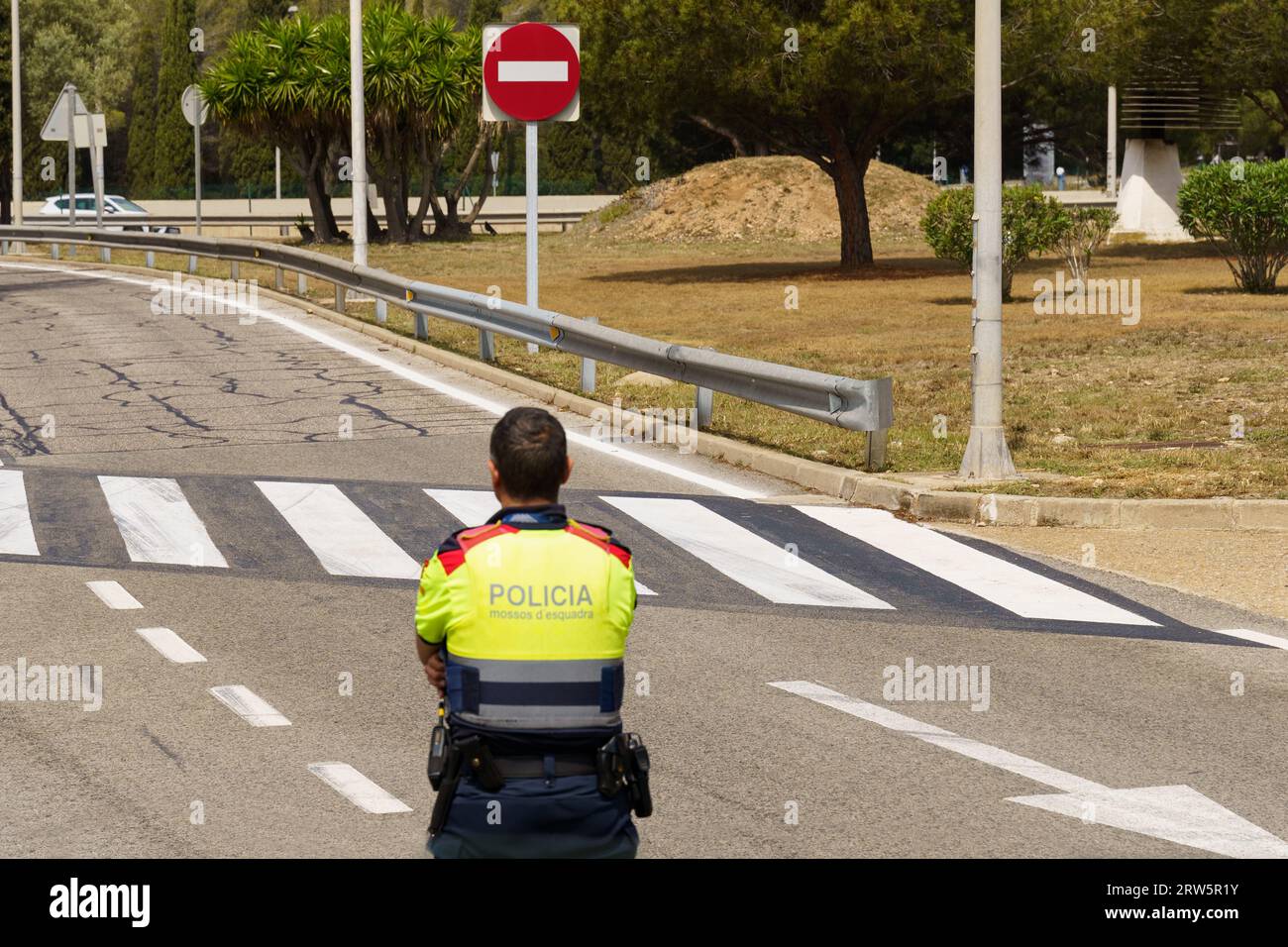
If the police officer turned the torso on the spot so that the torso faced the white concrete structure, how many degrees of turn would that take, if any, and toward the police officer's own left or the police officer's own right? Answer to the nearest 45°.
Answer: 0° — they already face it

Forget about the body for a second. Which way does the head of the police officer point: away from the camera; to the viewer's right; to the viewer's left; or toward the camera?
away from the camera

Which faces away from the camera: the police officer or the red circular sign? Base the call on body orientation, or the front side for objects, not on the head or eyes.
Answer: the police officer

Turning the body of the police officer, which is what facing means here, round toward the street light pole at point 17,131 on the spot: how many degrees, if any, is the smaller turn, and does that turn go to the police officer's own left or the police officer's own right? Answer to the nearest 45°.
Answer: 0° — they already face it

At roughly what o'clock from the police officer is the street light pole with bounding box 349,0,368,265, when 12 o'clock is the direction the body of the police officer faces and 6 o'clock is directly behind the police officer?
The street light pole is roughly at 12 o'clock from the police officer.

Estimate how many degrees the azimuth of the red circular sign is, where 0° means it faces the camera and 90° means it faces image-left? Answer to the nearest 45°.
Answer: approximately 0°

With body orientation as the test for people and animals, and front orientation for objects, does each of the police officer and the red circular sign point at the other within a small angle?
yes

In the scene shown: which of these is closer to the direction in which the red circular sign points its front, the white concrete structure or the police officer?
the police officer

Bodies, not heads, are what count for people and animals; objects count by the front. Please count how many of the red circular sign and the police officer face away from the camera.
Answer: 1

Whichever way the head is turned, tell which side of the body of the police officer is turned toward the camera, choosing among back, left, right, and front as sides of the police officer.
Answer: back

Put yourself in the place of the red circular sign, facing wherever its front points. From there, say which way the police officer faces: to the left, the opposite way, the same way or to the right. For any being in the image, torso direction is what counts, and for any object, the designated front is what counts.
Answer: the opposite way
